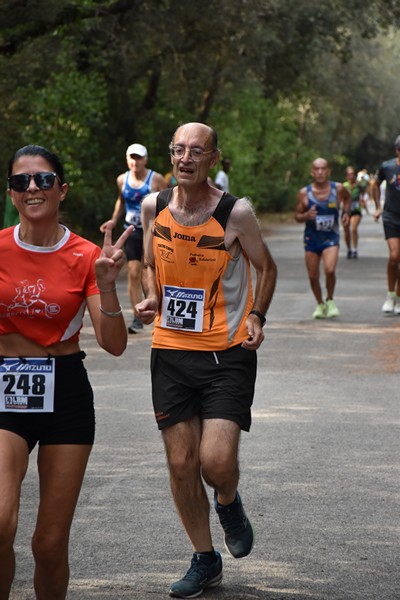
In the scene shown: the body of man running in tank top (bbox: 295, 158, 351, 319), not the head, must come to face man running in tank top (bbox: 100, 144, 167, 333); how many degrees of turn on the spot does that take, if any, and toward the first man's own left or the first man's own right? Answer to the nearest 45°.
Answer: approximately 45° to the first man's own right

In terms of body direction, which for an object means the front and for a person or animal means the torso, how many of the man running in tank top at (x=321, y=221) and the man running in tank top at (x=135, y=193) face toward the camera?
2

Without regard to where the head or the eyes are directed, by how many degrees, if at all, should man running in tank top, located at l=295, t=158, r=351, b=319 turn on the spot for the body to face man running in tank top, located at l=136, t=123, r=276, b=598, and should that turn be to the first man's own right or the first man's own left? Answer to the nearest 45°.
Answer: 0° — they already face them

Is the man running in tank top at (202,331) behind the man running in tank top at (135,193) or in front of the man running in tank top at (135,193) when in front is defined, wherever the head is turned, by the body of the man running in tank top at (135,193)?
in front
